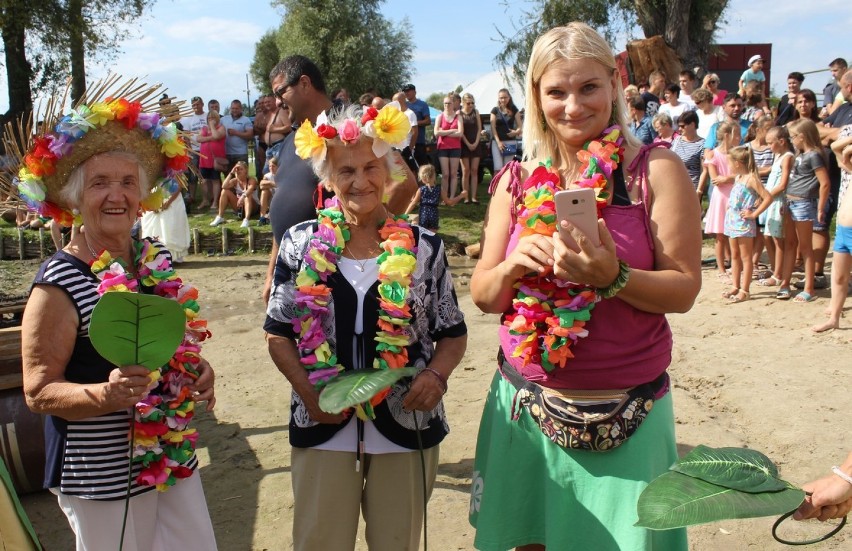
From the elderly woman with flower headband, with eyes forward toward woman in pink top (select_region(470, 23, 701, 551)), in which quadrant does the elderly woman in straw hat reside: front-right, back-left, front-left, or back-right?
back-right

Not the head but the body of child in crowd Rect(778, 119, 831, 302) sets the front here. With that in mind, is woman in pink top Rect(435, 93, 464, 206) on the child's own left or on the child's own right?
on the child's own right

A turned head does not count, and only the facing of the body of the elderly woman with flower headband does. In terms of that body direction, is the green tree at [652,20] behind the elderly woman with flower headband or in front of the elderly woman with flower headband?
behind

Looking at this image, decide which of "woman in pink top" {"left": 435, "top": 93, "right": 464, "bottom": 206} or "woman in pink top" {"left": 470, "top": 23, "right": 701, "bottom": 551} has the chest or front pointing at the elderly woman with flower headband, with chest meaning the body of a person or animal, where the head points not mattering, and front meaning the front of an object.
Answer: "woman in pink top" {"left": 435, "top": 93, "right": 464, "bottom": 206}

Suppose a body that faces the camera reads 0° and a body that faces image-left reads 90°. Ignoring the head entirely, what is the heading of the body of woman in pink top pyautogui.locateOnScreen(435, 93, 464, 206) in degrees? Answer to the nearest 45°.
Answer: approximately 0°

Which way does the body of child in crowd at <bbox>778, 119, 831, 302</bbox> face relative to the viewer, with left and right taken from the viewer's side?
facing the viewer and to the left of the viewer

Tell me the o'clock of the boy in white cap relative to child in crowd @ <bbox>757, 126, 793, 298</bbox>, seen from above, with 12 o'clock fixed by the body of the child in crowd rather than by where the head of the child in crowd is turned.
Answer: The boy in white cap is roughly at 3 o'clock from the child in crowd.

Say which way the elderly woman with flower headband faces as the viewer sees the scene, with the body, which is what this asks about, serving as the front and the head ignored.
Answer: toward the camera

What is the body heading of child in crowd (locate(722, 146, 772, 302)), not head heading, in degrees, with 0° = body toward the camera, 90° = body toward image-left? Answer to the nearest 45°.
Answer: approximately 45°

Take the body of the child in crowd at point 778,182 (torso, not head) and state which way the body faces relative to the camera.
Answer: to the viewer's left

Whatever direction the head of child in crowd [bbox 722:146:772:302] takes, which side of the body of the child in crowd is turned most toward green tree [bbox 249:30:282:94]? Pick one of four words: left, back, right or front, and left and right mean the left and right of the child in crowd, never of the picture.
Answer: right

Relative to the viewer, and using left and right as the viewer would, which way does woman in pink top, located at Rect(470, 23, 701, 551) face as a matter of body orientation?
facing the viewer
